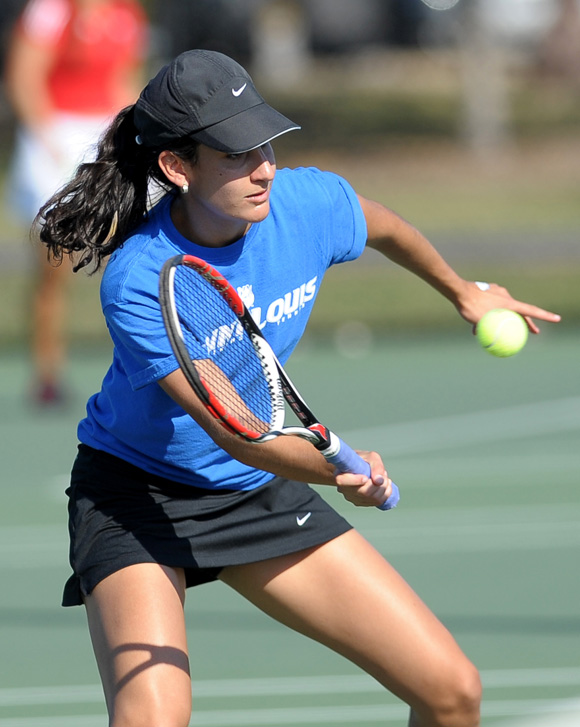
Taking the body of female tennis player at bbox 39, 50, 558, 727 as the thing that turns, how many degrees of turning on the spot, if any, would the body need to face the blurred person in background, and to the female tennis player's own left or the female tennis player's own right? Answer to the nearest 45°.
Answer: approximately 135° to the female tennis player's own left

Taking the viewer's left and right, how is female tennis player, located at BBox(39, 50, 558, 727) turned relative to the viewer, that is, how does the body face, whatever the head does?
facing the viewer and to the right of the viewer
